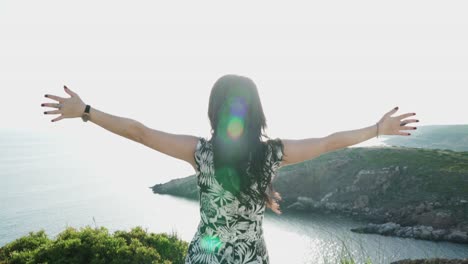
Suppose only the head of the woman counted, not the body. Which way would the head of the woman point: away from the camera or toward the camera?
away from the camera

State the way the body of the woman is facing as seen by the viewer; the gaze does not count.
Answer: away from the camera

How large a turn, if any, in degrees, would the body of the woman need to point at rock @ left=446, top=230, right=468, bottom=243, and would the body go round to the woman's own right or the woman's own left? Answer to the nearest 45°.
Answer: approximately 45° to the woman's own right

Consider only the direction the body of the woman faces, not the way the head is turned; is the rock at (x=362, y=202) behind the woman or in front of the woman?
in front
